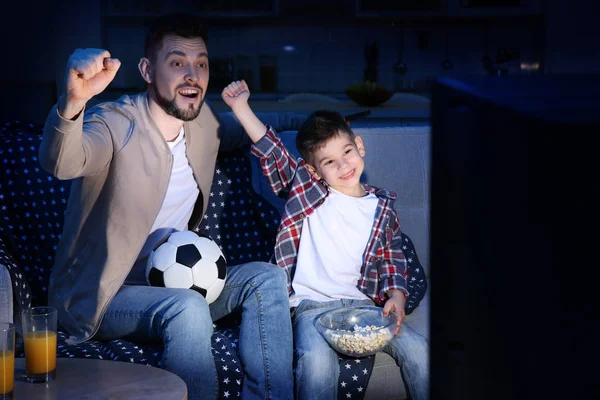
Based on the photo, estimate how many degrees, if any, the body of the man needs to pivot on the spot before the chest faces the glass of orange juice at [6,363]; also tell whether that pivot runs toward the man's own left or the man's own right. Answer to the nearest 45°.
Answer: approximately 90° to the man's own right

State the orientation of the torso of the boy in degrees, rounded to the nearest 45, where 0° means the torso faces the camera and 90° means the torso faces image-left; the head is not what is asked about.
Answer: approximately 0°

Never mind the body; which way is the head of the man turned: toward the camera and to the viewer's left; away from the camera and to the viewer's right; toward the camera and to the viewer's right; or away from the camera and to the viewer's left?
toward the camera and to the viewer's right

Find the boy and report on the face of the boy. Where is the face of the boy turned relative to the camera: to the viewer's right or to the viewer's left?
to the viewer's right

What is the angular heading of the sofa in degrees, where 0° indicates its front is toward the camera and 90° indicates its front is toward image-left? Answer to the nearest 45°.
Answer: approximately 0°

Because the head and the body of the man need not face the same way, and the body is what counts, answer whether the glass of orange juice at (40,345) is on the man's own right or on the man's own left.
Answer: on the man's own right

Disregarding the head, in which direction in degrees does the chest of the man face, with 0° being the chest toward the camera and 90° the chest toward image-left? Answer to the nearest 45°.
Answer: approximately 315°
